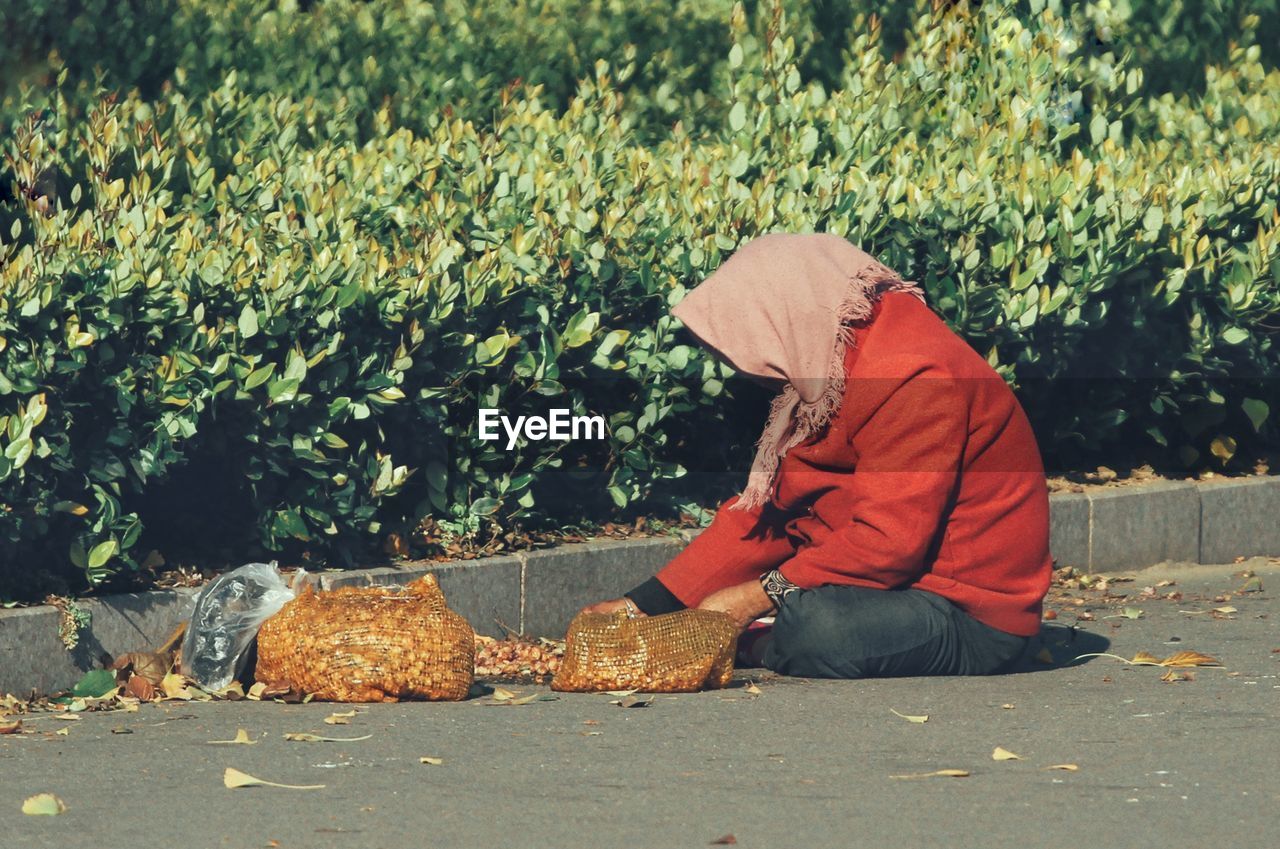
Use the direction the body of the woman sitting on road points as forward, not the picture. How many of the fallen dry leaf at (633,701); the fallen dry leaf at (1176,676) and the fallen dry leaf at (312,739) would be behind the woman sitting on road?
1

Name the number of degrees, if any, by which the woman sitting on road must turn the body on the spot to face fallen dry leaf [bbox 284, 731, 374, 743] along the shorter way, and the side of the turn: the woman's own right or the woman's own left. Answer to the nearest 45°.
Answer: approximately 45° to the woman's own left

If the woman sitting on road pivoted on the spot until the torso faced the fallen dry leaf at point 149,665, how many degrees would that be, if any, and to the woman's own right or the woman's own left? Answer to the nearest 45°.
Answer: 0° — they already face it

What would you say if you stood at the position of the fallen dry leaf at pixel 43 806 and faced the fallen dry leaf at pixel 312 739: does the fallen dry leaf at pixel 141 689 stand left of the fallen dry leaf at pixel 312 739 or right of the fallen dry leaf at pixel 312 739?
left

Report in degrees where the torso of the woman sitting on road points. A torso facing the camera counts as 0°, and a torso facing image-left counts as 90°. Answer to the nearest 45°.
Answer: approximately 90°

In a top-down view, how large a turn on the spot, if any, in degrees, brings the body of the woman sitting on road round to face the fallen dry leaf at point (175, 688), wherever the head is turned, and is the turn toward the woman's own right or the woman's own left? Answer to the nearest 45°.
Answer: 0° — they already face it

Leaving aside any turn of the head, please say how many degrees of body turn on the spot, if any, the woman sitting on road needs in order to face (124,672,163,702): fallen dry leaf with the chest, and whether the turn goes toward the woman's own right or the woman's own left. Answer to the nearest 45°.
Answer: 0° — they already face it

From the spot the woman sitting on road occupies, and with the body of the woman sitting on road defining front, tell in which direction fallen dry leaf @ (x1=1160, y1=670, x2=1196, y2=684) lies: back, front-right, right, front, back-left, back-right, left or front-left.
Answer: back

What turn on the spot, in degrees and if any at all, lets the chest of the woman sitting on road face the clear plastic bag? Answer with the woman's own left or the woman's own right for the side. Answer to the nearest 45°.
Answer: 0° — they already face it

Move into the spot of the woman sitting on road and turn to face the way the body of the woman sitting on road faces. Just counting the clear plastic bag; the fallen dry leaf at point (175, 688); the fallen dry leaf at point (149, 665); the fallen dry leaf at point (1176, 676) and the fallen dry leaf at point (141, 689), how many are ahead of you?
4

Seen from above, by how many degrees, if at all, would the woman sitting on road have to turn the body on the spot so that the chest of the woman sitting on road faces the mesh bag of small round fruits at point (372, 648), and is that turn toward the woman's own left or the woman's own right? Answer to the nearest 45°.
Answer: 0° — they already face it

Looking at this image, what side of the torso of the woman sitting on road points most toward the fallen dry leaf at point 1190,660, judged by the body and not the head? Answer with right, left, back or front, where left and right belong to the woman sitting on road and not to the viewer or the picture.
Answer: back

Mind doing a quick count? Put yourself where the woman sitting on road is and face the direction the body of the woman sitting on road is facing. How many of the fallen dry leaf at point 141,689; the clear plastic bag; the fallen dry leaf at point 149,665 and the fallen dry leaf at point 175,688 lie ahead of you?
4
